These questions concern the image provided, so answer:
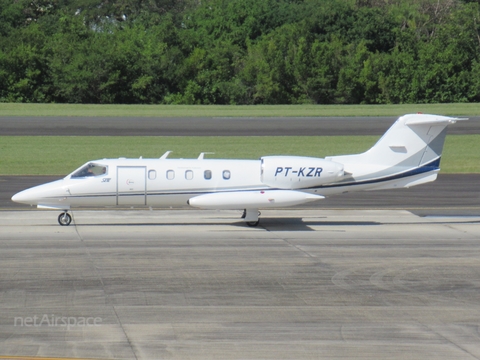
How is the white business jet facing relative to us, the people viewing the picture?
facing to the left of the viewer

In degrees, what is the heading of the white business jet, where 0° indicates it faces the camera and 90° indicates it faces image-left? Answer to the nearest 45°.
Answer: approximately 90°
